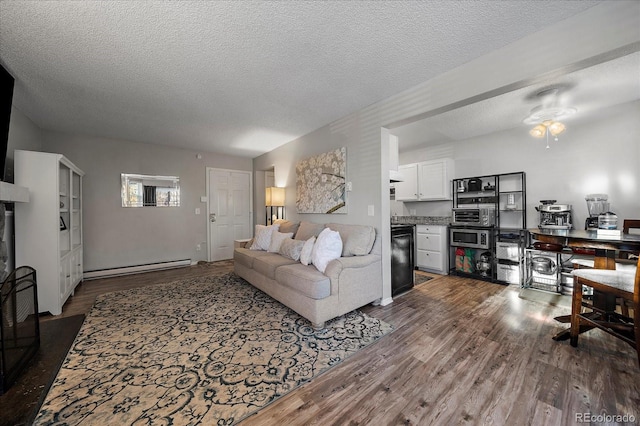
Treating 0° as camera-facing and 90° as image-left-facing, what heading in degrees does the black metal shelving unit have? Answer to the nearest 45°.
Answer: approximately 45°

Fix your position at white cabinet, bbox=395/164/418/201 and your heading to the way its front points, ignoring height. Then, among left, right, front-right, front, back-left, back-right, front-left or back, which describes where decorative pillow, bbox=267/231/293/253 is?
front-right

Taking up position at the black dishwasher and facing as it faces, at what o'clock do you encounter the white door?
The white door is roughly at 5 o'clock from the black dishwasher.

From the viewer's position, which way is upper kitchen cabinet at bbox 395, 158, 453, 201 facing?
facing the viewer and to the left of the viewer

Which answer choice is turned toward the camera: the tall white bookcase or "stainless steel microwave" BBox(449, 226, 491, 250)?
the stainless steel microwave

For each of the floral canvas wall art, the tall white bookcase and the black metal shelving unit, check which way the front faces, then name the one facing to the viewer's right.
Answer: the tall white bookcase

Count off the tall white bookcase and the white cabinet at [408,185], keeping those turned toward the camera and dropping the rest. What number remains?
1

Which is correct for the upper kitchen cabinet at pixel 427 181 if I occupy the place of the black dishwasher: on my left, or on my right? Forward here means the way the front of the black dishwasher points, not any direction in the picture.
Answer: on my left

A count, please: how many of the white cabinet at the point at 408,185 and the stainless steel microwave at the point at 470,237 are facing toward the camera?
2

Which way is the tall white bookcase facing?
to the viewer's right

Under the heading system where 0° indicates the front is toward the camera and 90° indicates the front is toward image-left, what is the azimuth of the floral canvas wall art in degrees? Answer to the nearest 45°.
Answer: approximately 45°

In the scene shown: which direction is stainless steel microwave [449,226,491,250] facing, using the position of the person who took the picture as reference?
facing the viewer

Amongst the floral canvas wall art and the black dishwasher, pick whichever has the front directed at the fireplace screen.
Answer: the floral canvas wall art

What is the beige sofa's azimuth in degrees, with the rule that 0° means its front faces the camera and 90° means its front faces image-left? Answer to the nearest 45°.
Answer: approximately 45°
